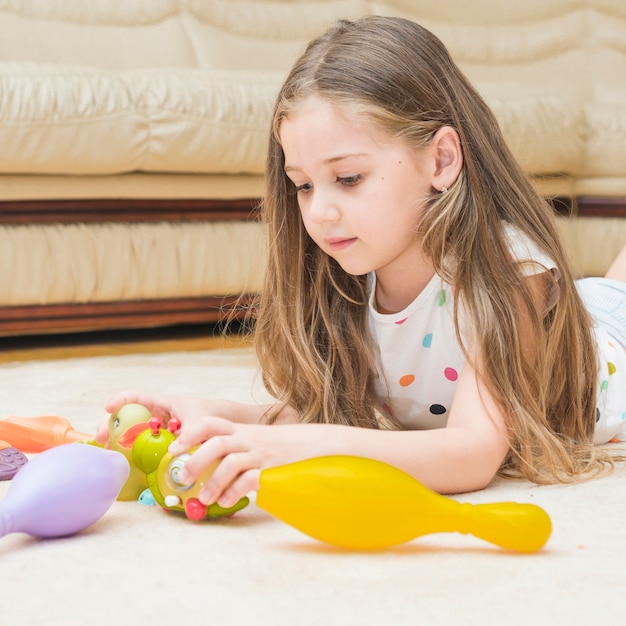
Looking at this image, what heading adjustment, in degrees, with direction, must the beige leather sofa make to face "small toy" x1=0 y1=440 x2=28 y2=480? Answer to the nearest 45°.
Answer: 0° — it already faces it

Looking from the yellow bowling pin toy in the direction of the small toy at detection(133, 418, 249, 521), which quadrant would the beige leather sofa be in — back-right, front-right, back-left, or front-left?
front-right

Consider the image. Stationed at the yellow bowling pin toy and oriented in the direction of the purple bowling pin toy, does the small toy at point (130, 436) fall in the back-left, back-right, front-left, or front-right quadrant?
front-right

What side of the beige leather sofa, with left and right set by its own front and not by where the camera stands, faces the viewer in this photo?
front

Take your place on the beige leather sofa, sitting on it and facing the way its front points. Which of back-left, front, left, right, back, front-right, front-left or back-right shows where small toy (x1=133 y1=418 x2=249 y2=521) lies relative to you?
front

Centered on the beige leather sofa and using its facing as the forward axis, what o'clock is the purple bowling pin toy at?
The purple bowling pin toy is roughly at 12 o'clock from the beige leather sofa.

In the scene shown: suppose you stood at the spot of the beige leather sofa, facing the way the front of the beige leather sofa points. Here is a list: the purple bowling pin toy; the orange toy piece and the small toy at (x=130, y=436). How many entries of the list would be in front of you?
3

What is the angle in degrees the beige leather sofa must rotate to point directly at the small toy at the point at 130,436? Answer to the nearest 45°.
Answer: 0° — it already faces it

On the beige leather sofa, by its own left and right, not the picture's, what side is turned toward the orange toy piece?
front

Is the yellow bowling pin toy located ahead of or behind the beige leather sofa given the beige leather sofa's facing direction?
ahead
